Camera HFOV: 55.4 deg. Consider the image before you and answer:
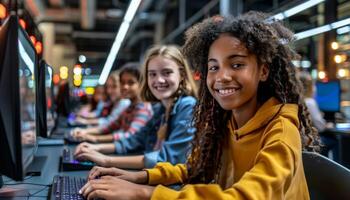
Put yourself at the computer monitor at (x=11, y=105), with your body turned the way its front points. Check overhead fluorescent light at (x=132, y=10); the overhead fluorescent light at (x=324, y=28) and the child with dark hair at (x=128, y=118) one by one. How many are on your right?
0

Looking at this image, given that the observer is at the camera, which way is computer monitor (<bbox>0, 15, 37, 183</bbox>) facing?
facing to the right of the viewer

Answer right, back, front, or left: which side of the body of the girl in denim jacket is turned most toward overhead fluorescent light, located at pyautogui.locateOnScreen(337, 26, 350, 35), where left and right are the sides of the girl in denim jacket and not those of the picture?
back

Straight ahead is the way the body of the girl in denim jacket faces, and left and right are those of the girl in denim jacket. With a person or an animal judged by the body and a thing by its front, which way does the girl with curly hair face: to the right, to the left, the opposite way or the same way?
the same way

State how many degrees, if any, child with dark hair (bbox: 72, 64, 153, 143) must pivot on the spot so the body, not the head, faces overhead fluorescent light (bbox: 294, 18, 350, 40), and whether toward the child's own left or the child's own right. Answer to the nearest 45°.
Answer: approximately 180°

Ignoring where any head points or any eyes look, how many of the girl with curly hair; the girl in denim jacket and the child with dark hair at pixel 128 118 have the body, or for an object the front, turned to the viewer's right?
0

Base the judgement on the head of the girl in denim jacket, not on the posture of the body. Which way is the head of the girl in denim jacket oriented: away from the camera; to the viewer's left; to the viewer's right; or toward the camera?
toward the camera

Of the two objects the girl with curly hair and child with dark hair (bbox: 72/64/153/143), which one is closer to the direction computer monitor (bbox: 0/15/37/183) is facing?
the girl with curly hair

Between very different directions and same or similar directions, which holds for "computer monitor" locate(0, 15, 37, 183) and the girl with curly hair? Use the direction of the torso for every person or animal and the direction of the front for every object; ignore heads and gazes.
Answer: very different directions

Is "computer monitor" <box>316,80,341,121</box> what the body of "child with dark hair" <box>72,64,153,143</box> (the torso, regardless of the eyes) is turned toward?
no

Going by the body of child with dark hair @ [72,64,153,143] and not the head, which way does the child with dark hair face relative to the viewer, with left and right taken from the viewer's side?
facing the viewer and to the left of the viewer

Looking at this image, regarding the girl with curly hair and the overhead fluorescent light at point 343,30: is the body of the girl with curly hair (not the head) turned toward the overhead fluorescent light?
no

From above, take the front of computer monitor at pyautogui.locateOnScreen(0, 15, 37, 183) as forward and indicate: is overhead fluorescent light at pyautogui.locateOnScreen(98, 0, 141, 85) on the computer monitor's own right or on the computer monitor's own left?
on the computer monitor's own left

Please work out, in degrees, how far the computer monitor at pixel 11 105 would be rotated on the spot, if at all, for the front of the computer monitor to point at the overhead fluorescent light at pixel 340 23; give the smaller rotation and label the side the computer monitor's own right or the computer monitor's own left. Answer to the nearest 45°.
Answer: approximately 45° to the computer monitor's own left

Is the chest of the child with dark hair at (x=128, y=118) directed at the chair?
no

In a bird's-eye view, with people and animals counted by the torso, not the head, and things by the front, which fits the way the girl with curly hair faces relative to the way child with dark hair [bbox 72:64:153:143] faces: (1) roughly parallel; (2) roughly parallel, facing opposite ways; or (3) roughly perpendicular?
roughly parallel

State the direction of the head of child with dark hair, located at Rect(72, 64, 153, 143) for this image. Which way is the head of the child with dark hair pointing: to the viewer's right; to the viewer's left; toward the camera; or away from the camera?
toward the camera

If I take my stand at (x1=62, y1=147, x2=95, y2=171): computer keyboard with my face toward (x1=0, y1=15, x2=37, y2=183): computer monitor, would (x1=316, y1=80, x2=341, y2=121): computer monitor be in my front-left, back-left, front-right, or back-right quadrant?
back-left
